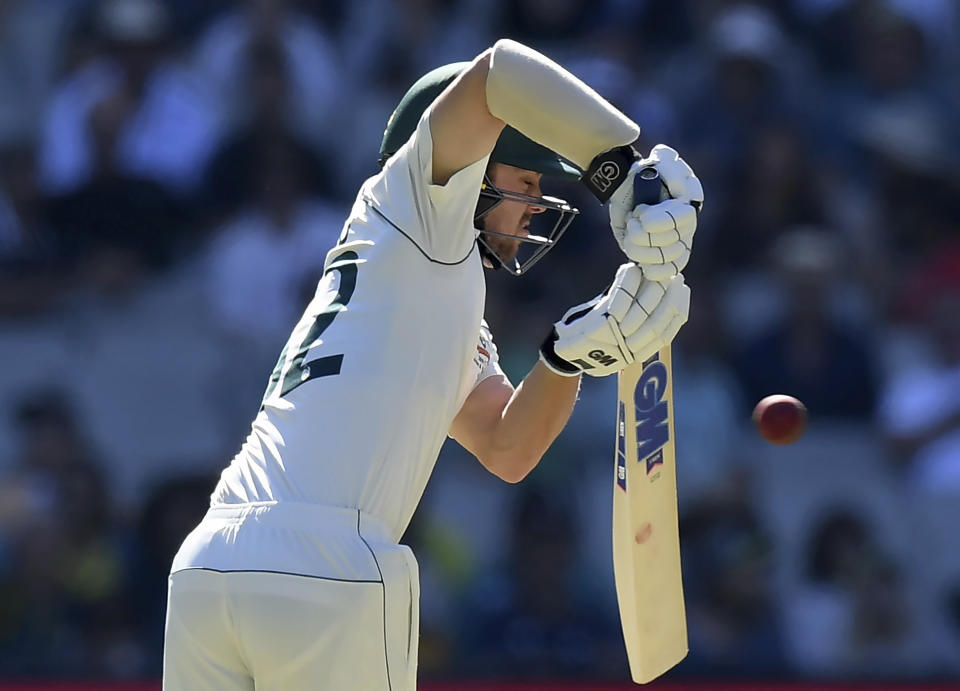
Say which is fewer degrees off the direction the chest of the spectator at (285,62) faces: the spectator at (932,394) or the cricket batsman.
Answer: the cricket batsman

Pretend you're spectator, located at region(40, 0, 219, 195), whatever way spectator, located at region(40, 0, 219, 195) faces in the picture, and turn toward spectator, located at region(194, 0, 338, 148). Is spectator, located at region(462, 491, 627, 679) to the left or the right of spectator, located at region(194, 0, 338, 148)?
right

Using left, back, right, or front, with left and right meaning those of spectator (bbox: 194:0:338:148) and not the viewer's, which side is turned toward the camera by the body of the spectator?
front

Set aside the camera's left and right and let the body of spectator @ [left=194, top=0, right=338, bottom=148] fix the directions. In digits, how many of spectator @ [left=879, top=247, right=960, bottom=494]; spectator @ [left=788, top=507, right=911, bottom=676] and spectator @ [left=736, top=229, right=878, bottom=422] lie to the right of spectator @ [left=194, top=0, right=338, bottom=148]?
0

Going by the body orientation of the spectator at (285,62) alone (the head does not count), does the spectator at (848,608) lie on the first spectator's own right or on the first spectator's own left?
on the first spectator's own left

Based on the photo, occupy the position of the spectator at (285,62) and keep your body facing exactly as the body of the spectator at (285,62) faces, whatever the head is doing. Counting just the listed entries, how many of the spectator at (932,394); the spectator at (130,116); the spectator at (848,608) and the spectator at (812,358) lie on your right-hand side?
1

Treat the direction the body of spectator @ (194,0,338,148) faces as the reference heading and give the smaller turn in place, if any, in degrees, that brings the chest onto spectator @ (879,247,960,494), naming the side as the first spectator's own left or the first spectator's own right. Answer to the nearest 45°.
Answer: approximately 45° to the first spectator's own left

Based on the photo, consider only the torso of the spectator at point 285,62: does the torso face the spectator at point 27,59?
no

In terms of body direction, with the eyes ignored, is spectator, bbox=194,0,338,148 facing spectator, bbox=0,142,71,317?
no

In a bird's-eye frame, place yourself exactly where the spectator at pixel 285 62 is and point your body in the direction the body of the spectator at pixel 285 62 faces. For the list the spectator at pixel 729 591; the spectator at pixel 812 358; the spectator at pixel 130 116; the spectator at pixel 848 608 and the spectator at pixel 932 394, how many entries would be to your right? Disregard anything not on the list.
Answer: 1

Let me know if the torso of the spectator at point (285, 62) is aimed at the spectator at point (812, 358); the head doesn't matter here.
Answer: no

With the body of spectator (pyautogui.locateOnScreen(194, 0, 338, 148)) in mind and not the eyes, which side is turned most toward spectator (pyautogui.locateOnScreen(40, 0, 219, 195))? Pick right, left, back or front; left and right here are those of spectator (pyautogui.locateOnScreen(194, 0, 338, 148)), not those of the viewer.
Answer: right

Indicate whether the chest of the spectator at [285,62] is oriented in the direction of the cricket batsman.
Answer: yes

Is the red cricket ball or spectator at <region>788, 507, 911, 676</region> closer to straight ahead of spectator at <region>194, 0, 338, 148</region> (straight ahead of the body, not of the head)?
the red cricket ball
